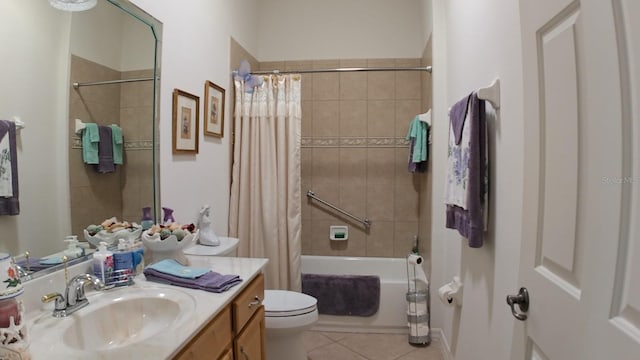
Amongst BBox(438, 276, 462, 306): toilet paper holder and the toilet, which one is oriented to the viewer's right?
the toilet

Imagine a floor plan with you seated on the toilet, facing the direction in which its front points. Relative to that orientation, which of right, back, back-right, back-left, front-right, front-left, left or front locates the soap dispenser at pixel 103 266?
back-right

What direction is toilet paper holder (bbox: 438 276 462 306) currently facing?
to the viewer's left

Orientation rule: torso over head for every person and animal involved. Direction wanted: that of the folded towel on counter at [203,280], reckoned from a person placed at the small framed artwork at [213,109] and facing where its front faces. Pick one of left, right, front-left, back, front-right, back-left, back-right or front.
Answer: front-right

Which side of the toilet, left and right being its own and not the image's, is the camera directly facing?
right

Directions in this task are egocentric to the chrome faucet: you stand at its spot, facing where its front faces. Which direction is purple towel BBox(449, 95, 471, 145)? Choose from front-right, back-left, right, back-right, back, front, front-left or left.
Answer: front-left

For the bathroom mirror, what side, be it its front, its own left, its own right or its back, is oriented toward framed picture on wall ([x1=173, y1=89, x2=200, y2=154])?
left

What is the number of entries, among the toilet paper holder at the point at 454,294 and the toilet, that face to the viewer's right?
1

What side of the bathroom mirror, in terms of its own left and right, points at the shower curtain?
left

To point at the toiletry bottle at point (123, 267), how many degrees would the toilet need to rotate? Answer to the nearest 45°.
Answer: approximately 135° to its right

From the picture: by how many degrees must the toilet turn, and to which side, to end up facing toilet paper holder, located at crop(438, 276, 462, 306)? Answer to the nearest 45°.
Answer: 0° — it already faces it

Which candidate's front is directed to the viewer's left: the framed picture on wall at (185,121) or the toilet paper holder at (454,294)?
the toilet paper holder

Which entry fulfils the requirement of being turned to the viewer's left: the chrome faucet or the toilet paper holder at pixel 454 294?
the toilet paper holder

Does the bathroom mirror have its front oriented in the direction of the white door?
yes

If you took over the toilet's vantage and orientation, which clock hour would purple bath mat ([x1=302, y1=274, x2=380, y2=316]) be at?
The purple bath mat is roughly at 10 o'clock from the toilet.
